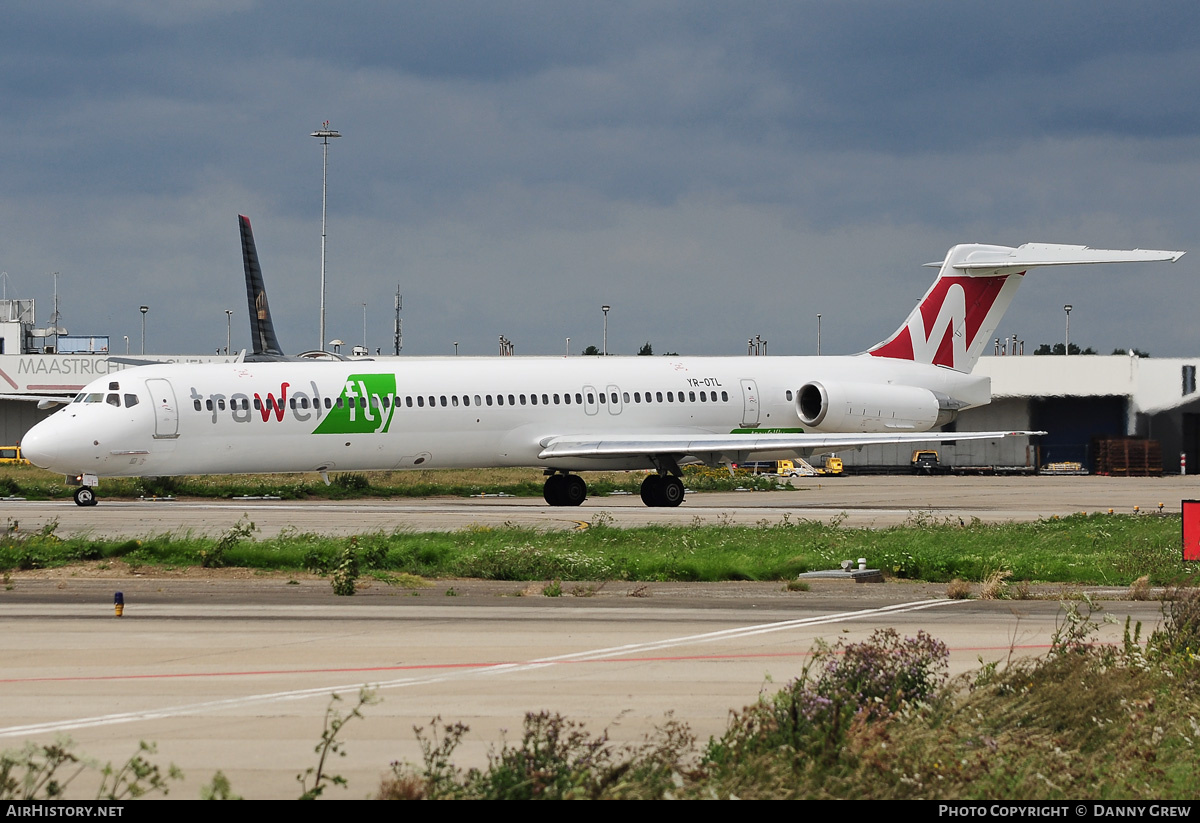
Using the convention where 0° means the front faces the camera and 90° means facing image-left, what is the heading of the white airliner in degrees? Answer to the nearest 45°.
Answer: approximately 45°

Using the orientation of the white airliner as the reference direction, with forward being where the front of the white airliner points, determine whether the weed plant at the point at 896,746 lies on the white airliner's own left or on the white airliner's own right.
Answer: on the white airliner's own left
